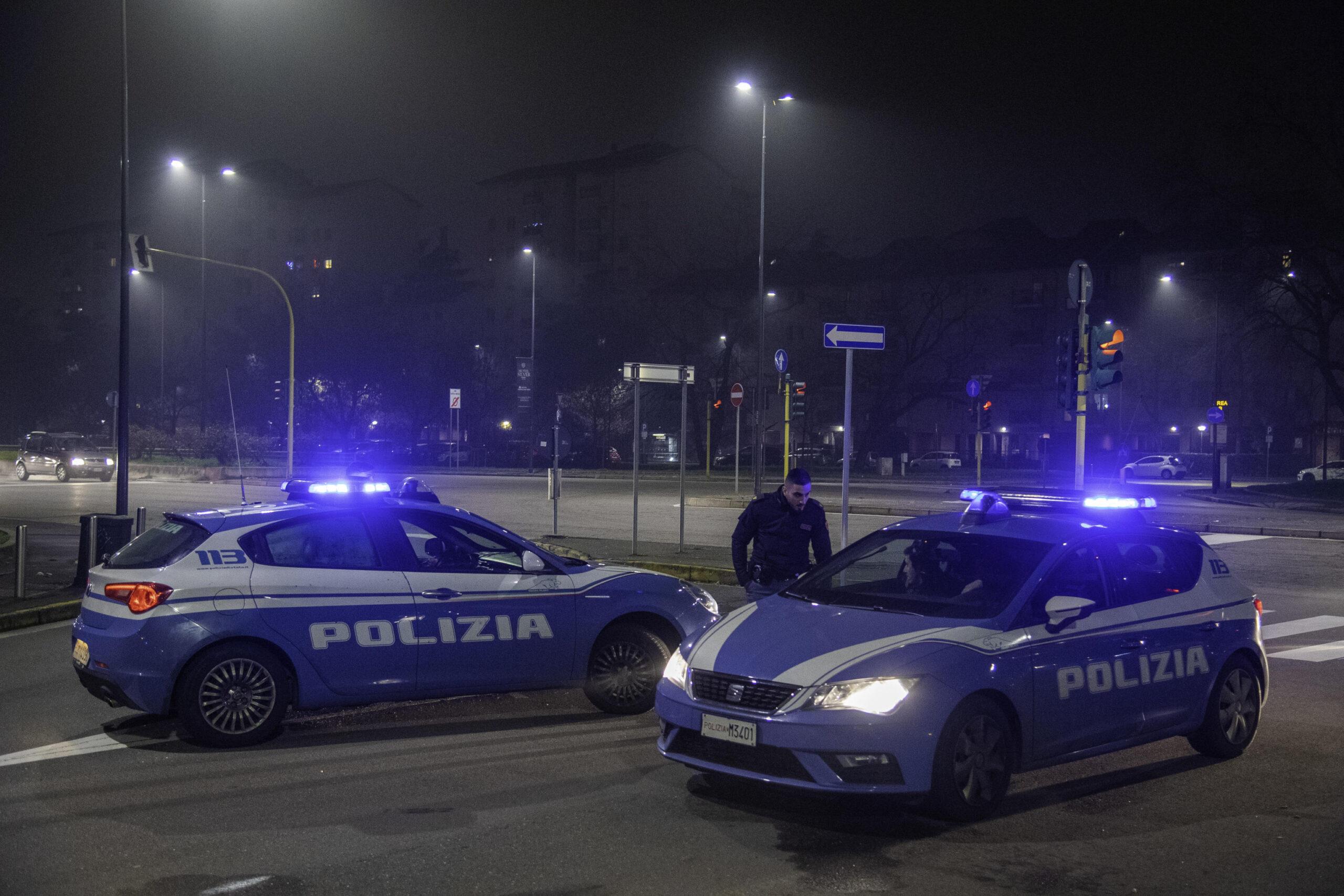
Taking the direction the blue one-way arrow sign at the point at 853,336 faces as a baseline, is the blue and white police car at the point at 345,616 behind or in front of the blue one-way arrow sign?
in front

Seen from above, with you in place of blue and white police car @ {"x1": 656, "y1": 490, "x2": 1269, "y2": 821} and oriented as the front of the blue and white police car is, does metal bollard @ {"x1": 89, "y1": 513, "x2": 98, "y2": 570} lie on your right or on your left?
on your right

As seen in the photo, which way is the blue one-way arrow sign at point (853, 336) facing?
toward the camera

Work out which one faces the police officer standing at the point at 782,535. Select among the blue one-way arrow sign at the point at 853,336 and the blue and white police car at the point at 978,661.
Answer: the blue one-way arrow sign

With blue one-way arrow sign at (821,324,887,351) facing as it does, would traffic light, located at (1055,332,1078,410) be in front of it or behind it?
behind

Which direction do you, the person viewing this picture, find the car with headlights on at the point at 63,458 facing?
facing the viewer and to the right of the viewer

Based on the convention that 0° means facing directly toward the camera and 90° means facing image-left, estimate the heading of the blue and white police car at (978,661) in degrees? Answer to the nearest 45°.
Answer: approximately 45°

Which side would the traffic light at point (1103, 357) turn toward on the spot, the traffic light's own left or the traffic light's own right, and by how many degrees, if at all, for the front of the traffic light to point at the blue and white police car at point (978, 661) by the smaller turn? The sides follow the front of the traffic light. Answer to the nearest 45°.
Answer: approximately 45° to the traffic light's own right

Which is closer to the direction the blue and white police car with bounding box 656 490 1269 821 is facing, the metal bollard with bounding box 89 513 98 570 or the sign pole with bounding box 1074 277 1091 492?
the metal bollard

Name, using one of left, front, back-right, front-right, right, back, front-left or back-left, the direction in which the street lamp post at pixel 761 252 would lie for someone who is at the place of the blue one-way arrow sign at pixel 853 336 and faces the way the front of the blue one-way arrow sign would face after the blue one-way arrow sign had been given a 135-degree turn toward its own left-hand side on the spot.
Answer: front-left

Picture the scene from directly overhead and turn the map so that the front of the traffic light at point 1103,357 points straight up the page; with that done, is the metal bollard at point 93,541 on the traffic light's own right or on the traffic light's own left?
on the traffic light's own right

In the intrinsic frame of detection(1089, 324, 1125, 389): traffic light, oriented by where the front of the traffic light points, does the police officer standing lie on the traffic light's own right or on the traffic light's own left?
on the traffic light's own right

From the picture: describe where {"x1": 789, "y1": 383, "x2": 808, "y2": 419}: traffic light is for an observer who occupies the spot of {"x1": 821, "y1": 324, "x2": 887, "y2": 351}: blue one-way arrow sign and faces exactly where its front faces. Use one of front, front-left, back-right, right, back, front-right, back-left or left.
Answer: back

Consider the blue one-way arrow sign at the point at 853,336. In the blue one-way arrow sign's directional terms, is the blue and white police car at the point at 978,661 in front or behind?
in front

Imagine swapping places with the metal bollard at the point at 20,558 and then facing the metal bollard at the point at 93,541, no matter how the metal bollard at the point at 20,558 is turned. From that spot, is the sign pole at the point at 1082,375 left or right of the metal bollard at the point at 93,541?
right

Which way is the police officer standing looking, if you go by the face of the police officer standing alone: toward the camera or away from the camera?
toward the camera

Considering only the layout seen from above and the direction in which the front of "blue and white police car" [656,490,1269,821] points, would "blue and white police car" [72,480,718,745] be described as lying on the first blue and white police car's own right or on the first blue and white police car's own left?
on the first blue and white police car's own right
